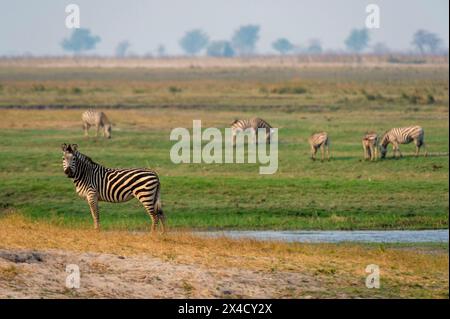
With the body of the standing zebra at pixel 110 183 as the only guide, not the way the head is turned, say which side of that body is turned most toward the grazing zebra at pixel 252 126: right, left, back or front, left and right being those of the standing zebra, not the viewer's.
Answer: right

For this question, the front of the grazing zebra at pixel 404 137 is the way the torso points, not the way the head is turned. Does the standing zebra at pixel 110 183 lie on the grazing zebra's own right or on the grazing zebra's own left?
on the grazing zebra's own left

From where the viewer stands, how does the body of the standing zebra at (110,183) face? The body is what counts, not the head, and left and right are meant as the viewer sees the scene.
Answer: facing to the left of the viewer

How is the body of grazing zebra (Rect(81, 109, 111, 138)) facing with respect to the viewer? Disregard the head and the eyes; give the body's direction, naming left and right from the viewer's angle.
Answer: facing to the right of the viewer

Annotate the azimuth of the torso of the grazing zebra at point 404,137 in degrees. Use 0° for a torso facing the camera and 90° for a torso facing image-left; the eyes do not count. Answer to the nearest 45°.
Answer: approximately 90°

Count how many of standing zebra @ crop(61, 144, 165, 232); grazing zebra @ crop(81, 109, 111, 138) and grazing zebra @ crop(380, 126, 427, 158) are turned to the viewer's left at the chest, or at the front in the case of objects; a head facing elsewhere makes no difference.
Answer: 2
